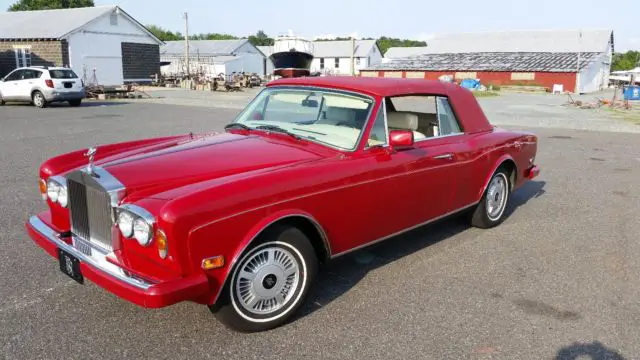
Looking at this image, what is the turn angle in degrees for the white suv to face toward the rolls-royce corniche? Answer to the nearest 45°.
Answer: approximately 135° to its left

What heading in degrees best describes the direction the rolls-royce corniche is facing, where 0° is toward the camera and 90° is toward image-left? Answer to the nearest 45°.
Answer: approximately 45°

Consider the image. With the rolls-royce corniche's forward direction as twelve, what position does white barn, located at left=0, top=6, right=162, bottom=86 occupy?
The white barn is roughly at 4 o'clock from the rolls-royce corniche.

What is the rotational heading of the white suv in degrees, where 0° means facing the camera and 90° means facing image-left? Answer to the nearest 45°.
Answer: approximately 135°

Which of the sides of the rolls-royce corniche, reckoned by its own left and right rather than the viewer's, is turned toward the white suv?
right

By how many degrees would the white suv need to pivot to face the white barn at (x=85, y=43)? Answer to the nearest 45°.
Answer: approximately 45° to its right

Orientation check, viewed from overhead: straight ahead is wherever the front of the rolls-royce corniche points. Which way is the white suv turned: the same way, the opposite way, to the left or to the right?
to the right
